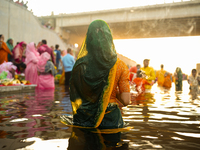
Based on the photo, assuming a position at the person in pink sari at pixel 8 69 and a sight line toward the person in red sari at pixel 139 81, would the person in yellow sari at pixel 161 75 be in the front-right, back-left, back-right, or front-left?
front-left

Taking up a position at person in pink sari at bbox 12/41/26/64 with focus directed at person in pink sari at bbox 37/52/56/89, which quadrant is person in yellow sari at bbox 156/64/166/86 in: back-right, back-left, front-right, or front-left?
front-left

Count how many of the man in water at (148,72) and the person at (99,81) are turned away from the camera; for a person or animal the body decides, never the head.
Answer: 1

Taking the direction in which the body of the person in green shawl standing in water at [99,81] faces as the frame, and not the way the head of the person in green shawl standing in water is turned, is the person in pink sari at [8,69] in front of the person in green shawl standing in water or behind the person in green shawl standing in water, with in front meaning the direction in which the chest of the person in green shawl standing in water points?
in front

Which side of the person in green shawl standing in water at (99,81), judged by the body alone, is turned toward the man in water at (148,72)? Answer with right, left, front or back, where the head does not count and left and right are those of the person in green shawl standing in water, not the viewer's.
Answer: front

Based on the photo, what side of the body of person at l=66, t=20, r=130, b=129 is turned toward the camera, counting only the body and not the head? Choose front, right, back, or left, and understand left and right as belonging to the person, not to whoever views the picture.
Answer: back
